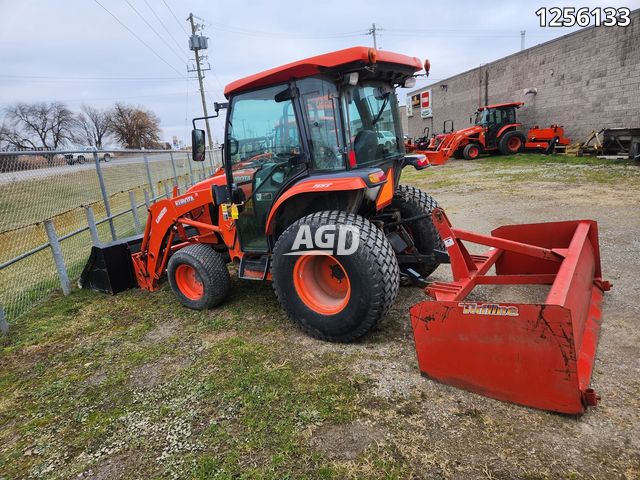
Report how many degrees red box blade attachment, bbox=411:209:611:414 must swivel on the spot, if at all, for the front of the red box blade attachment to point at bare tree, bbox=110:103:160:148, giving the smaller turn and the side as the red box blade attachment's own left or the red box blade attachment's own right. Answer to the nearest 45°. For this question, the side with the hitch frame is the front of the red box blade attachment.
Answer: approximately 45° to the red box blade attachment's own right

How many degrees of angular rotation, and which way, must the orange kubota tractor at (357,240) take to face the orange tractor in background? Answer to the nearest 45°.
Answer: approximately 90° to its right

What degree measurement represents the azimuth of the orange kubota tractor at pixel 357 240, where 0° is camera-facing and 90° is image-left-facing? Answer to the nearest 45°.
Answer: approximately 135°

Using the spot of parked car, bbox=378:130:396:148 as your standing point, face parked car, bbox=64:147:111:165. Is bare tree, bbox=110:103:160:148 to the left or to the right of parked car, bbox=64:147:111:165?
right

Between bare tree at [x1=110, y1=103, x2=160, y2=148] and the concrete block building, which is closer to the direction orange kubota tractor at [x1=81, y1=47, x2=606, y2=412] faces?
the bare tree

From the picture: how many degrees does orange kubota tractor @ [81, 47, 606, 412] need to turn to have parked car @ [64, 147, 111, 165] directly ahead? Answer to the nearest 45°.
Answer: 0° — it already faces it

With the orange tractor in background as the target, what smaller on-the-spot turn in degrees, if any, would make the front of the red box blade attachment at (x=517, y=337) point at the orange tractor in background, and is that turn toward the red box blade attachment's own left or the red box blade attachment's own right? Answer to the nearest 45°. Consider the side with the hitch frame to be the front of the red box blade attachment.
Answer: approximately 90° to the red box blade attachment's own right

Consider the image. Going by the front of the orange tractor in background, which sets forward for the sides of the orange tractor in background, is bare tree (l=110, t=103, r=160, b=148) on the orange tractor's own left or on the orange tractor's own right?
on the orange tractor's own right

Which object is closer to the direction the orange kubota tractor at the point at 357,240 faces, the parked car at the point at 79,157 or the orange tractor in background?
the parked car

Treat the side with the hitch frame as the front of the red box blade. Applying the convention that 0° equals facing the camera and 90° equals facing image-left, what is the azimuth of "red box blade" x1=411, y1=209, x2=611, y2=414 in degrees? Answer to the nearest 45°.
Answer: approximately 90°
